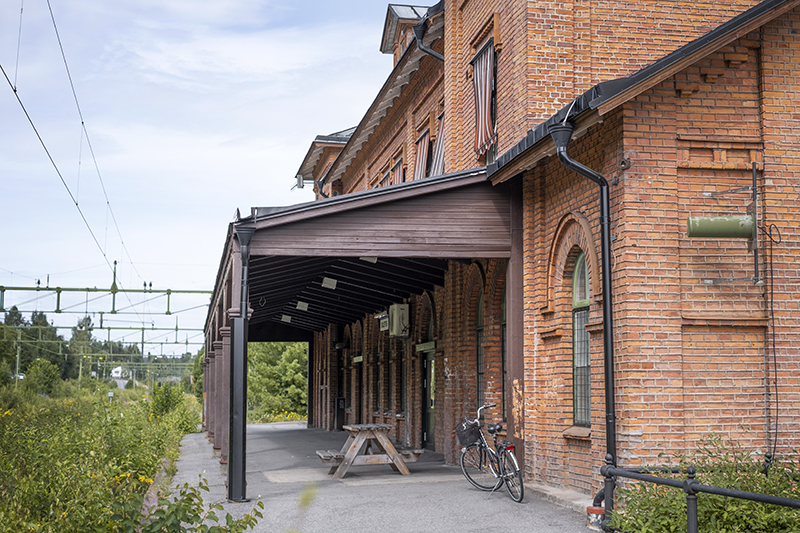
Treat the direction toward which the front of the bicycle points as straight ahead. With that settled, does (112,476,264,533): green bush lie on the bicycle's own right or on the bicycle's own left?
on the bicycle's own left

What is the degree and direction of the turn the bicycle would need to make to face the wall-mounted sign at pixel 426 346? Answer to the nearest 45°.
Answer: approximately 45° to its right

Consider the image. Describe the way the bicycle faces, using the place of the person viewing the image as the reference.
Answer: facing away from the viewer and to the left of the viewer

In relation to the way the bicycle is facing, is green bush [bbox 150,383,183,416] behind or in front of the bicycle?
in front

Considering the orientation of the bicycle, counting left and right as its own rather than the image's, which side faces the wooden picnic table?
front

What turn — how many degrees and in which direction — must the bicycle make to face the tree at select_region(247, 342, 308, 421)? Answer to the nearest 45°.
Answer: approximately 45° to its right
